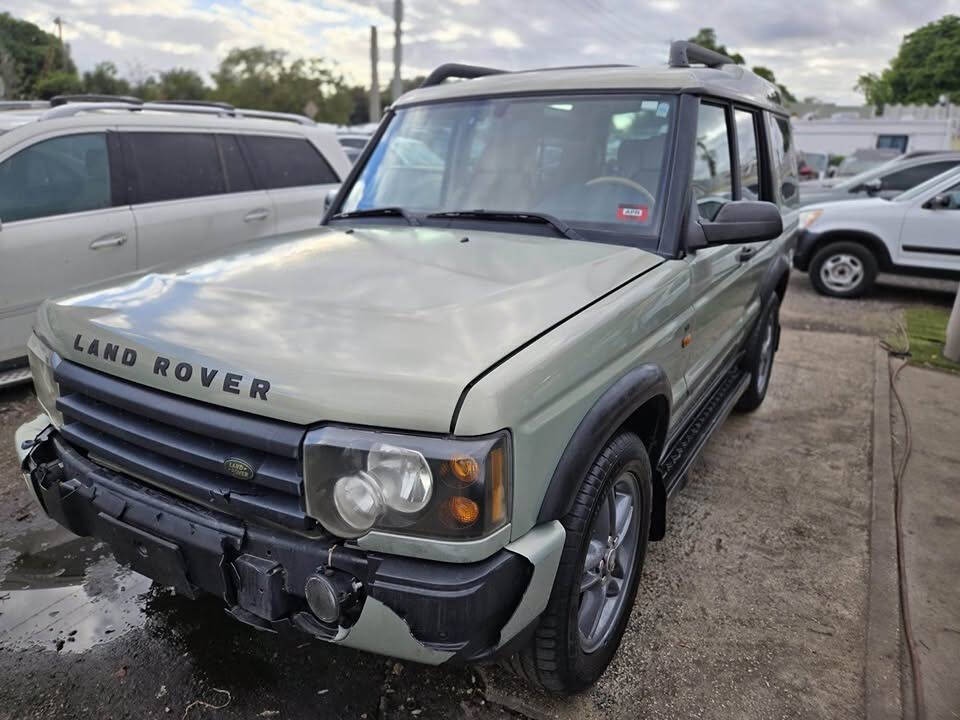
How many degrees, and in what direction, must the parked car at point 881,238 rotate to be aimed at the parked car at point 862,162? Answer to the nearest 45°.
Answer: approximately 90° to its right

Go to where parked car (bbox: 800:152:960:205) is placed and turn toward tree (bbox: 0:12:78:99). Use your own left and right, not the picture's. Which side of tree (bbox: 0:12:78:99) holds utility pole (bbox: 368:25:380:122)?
right

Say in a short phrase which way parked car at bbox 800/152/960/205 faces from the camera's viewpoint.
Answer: facing to the left of the viewer

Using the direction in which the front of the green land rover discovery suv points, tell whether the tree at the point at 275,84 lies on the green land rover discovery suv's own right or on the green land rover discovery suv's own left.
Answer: on the green land rover discovery suv's own right

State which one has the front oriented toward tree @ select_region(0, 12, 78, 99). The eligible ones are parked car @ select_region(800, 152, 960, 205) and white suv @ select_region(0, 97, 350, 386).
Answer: the parked car

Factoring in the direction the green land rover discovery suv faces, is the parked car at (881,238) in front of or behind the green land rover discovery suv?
behind

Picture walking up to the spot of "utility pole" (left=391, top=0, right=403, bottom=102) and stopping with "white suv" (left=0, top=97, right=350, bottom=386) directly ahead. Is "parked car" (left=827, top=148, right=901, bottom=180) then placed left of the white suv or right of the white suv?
left

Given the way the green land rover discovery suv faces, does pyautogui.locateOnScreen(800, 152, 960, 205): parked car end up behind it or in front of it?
behind

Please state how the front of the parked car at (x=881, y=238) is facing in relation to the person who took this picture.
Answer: facing to the left of the viewer

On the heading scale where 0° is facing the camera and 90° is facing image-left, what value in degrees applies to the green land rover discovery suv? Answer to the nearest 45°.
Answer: approximately 45°

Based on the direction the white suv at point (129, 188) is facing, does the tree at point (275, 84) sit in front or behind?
behind

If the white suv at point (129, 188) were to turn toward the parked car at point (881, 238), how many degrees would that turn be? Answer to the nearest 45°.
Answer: approximately 135° to its left

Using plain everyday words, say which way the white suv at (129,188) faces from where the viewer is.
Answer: facing the viewer and to the left of the viewer

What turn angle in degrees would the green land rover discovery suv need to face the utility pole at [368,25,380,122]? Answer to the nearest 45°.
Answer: approximately 135° to its right
